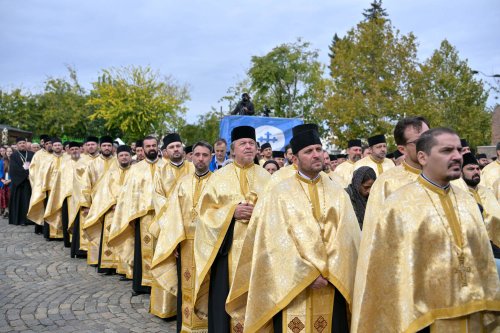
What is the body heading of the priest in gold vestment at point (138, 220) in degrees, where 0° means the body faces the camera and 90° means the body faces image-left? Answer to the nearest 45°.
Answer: approximately 315°

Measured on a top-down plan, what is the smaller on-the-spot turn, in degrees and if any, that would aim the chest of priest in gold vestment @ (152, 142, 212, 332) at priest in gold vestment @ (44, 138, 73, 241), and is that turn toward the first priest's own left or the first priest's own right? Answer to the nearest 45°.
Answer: approximately 135° to the first priest's own right

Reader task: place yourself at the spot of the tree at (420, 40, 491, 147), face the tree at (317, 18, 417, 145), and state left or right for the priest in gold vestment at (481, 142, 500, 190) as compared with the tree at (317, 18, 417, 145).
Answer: left

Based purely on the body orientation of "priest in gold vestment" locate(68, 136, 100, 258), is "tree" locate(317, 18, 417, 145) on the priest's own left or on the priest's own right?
on the priest's own left

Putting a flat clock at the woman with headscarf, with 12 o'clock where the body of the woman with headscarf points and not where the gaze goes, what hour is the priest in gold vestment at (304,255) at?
The priest in gold vestment is roughly at 2 o'clock from the woman with headscarf.
